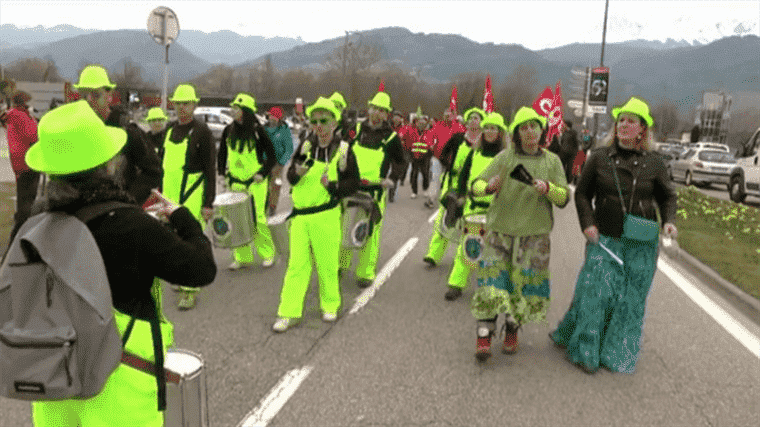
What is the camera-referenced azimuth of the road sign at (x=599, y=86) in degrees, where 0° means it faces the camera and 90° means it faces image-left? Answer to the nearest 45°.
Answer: approximately 0°

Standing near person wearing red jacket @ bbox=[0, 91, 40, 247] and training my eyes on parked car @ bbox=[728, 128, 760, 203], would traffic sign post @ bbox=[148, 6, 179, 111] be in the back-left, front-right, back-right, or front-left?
front-left

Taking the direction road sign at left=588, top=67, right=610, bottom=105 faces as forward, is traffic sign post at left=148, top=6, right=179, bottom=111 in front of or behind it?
in front

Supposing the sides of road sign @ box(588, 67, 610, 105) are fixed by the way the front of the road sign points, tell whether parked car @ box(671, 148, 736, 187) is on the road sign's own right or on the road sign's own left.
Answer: on the road sign's own left

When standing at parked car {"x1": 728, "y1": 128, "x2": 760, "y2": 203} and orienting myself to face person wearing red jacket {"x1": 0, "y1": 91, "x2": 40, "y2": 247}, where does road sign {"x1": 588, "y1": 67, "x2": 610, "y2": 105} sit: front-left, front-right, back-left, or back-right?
back-right

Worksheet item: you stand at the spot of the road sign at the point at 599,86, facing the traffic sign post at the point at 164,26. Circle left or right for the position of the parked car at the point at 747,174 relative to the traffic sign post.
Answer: left

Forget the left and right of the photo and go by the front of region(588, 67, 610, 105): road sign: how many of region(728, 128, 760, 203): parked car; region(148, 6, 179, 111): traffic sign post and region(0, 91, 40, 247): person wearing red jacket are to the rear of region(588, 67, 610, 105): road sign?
0

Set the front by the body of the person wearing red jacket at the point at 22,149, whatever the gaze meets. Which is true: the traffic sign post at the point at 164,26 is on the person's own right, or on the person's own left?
on the person's own left
